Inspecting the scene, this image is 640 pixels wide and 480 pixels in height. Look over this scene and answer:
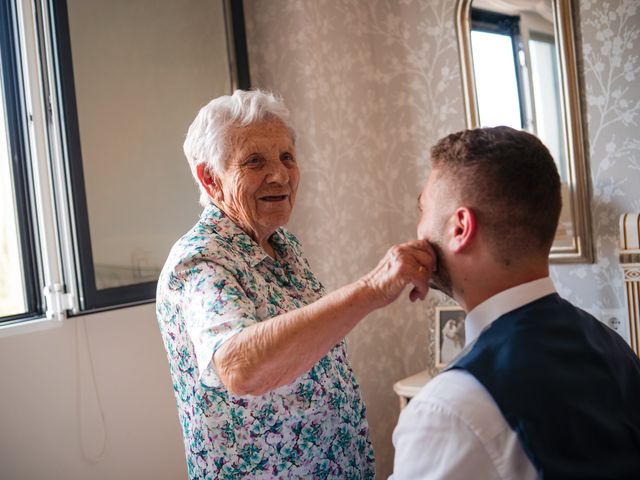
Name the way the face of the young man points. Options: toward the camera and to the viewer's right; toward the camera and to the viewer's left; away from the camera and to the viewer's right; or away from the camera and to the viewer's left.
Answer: away from the camera and to the viewer's left

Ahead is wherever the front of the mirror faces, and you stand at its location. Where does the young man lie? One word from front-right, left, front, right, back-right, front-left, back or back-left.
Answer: front-left

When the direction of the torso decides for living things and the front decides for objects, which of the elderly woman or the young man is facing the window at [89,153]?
the young man

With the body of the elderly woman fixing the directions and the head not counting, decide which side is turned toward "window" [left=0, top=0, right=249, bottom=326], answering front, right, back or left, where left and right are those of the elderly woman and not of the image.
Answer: back

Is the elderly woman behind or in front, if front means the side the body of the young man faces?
in front

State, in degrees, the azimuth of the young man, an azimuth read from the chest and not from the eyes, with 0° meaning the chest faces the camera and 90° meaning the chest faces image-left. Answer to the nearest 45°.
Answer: approximately 135°

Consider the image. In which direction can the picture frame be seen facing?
toward the camera

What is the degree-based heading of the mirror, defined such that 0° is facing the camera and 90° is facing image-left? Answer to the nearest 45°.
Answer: approximately 45°

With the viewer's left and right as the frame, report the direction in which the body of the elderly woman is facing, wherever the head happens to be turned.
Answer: facing the viewer and to the right of the viewer

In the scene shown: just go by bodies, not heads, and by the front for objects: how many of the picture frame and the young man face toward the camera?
1

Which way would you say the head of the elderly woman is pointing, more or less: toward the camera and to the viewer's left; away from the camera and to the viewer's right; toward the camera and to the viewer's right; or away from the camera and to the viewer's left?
toward the camera and to the viewer's right

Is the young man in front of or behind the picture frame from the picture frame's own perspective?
in front

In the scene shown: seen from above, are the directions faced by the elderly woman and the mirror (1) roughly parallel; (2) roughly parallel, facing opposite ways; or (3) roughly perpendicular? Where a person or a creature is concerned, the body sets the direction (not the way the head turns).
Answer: roughly perpendicular
